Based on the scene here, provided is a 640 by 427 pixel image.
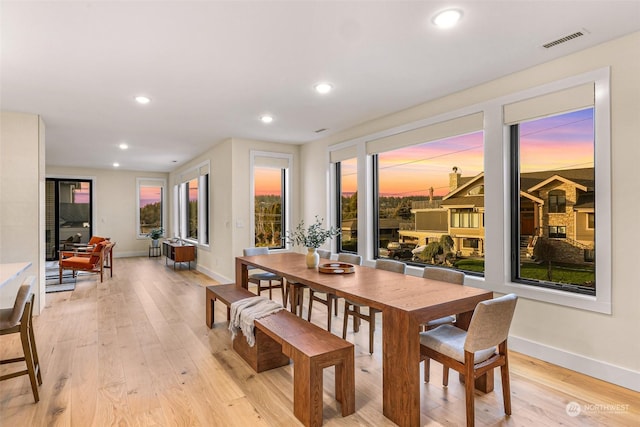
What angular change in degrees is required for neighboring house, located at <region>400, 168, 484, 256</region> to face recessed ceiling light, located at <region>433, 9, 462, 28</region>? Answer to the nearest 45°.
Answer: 0° — it already faces it

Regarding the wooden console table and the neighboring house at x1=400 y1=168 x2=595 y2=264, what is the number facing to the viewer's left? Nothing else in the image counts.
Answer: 1

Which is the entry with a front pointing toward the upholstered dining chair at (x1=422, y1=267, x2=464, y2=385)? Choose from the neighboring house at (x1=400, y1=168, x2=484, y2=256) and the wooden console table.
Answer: the neighboring house

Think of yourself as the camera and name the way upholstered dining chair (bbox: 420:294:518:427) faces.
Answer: facing away from the viewer and to the left of the viewer

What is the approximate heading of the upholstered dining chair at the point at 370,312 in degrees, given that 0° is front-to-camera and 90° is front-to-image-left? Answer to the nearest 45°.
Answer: approximately 45°

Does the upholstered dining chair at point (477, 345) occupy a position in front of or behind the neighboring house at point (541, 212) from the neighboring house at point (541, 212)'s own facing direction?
in front

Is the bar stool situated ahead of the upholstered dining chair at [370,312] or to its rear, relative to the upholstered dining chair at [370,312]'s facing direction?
ahead
